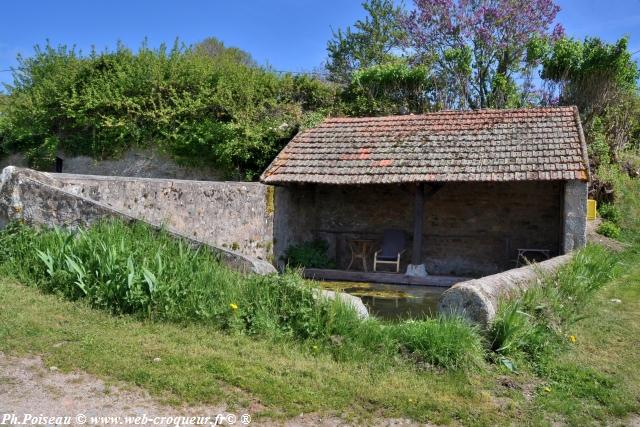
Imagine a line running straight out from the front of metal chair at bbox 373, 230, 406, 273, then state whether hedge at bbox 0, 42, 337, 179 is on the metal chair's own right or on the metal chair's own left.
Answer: on the metal chair's own right

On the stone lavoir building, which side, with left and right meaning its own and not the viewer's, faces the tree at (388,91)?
back

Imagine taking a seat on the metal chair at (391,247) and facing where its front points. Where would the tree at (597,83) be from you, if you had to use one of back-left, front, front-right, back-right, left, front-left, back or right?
back

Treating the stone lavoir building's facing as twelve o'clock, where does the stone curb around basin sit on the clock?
The stone curb around basin is roughly at 12 o'clock from the stone lavoir building.

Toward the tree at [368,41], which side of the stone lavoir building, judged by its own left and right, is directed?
back

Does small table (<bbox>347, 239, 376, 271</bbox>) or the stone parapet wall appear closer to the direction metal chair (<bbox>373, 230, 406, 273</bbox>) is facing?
the stone parapet wall

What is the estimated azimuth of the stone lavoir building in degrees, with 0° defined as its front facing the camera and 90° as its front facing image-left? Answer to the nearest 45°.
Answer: approximately 0°

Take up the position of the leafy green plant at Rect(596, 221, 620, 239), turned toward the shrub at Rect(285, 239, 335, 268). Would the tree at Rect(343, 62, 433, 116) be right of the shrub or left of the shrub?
right

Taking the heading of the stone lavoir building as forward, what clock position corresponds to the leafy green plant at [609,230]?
The leafy green plant is roughly at 8 o'clock from the stone lavoir building.

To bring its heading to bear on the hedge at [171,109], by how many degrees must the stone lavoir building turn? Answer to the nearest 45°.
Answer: approximately 90° to its right

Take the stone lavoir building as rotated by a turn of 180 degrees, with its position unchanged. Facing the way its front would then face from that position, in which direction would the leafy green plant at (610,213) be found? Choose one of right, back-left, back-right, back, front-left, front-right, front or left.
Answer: front-right
